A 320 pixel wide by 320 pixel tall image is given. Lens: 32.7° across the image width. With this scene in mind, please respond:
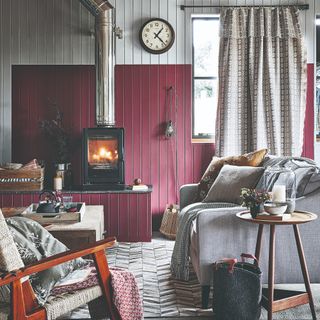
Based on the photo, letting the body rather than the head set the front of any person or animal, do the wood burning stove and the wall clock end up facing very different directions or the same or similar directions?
same or similar directions

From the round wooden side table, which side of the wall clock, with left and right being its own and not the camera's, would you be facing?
front

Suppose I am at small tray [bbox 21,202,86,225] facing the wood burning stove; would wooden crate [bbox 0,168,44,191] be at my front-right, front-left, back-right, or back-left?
front-left

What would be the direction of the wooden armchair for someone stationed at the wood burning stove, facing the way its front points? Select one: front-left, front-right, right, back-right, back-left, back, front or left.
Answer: front

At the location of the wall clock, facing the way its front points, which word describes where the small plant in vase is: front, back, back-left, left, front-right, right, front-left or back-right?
front

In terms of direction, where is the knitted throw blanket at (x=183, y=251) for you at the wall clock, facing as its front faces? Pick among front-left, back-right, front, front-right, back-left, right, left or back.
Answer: front

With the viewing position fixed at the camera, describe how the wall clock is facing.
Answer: facing the viewer

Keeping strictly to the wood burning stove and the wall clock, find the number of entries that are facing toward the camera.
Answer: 2

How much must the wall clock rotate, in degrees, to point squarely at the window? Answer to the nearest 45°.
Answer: approximately 90° to its left

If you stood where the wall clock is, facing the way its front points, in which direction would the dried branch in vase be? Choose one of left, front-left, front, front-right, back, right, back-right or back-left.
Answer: right

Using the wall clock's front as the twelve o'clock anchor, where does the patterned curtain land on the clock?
The patterned curtain is roughly at 9 o'clock from the wall clock.

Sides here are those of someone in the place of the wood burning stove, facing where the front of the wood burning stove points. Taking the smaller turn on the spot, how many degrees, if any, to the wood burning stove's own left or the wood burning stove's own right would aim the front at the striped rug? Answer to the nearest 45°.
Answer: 0° — it already faces it

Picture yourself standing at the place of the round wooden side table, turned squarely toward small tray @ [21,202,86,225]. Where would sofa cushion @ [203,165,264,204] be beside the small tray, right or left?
right

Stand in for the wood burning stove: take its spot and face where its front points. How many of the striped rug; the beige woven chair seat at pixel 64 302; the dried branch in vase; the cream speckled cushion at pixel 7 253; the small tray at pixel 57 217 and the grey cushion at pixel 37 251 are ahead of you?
5

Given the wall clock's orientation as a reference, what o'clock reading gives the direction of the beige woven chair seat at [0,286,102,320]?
The beige woven chair seat is roughly at 12 o'clock from the wall clock.

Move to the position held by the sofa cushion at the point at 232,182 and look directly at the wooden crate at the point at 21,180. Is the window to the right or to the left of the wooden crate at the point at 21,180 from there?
right
